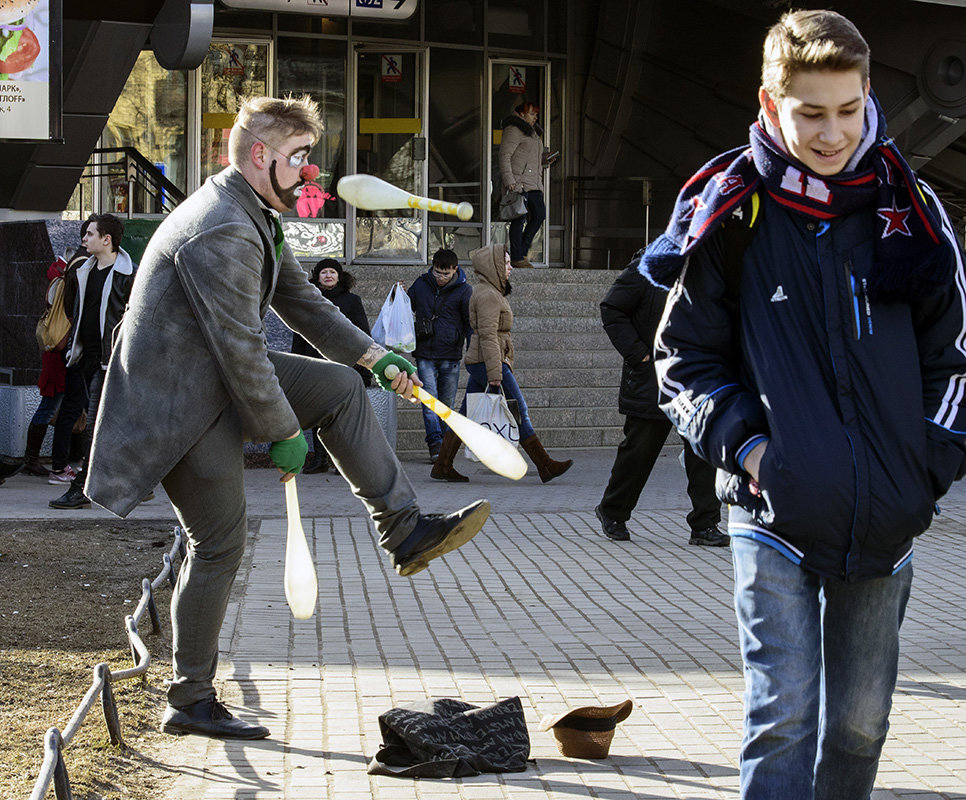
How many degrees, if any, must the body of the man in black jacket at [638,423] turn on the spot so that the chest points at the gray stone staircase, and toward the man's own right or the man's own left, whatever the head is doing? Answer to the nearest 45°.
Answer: approximately 90° to the man's own left

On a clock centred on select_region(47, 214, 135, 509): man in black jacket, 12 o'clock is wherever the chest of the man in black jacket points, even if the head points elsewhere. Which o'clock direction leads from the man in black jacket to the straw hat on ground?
The straw hat on ground is roughly at 10 o'clock from the man in black jacket.

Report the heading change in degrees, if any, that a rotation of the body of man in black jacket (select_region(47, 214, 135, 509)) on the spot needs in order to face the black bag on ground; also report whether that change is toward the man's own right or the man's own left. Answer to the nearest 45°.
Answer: approximately 45° to the man's own left

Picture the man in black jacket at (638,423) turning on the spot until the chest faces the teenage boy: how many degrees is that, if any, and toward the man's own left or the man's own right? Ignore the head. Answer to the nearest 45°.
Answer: approximately 90° to the man's own right

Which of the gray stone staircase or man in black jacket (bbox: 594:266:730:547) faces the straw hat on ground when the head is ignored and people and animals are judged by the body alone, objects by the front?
the gray stone staircase

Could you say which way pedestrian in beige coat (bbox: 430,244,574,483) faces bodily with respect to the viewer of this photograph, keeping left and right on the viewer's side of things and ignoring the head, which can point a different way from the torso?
facing to the right of the viewer

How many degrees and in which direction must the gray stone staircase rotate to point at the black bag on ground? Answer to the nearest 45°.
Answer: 0° — it already faces it
